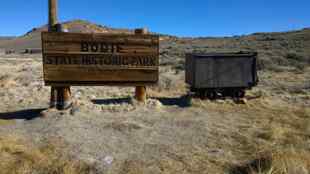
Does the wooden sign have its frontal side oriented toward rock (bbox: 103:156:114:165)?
yes

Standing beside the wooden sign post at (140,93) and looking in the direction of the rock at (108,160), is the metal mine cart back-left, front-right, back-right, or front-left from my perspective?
back-left

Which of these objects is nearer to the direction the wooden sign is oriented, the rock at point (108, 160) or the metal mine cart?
the rock

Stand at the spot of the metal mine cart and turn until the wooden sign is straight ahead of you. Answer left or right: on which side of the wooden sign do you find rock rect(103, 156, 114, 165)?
left

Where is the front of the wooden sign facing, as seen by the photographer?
facing the viewer

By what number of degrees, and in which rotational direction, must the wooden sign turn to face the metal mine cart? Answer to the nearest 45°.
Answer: approximately 90° to its left
